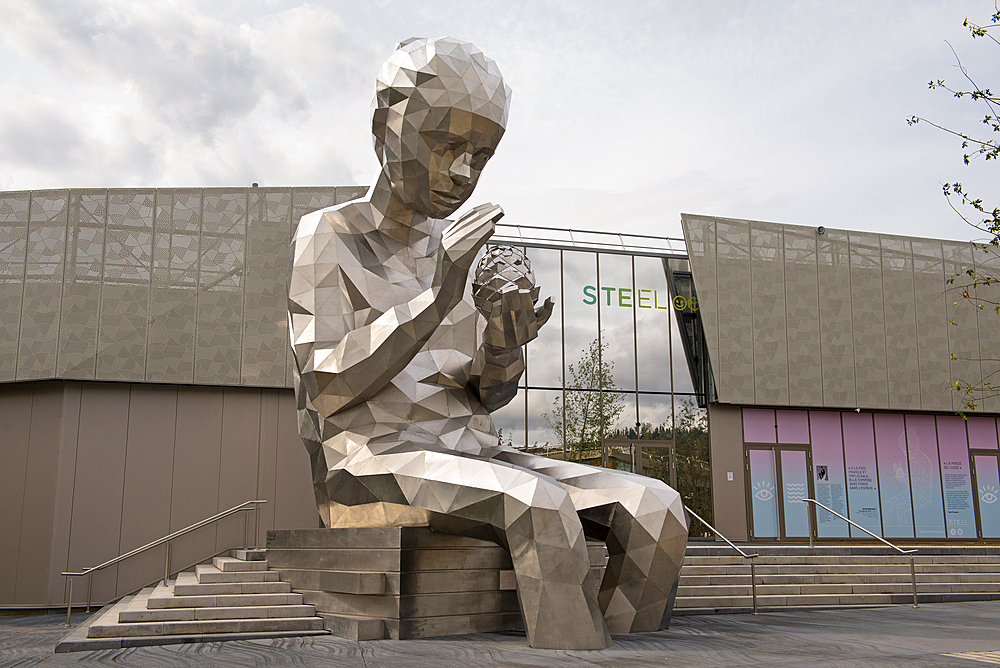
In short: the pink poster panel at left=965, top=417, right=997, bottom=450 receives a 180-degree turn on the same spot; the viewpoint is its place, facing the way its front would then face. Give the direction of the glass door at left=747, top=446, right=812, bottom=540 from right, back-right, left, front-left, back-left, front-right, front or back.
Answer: back-left

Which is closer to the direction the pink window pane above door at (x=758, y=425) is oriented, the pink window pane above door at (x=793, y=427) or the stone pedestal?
the stone pedestal

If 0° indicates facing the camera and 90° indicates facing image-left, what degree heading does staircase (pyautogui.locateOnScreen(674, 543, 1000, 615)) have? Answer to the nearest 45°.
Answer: approximately 0°

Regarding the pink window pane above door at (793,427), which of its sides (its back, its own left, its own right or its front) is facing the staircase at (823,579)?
front

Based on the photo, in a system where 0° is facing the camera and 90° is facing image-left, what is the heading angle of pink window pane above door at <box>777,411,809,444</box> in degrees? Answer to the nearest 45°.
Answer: approximately 0°

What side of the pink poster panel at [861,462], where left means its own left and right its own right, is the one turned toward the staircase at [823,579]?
front
